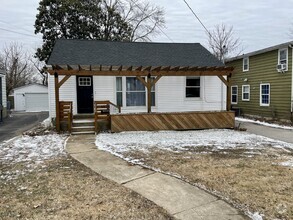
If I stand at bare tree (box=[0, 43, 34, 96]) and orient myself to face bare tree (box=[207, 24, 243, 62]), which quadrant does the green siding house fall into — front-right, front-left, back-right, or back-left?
front-right

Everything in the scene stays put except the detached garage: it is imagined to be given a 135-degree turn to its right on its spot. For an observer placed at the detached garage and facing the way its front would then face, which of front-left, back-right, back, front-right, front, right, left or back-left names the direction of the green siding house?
back

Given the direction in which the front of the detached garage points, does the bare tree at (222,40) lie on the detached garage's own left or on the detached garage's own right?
on the detached garage's own left

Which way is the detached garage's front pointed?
toward the camera

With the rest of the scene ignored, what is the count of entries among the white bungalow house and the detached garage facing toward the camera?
2

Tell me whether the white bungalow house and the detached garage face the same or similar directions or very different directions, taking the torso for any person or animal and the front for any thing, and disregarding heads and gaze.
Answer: same or similar directions

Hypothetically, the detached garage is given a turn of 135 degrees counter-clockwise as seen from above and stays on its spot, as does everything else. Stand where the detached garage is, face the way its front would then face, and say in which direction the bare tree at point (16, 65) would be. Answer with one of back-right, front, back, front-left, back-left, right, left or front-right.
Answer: front-left

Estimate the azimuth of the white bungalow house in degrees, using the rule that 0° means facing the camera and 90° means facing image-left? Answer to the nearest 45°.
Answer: approximately 0°

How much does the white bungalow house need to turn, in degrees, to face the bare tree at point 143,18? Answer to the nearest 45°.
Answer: approximately 180°

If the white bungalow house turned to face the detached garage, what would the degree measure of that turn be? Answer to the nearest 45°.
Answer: approximately 135° to its right

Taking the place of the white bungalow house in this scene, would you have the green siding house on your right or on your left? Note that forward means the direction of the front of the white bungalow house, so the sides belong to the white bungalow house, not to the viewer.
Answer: on your left

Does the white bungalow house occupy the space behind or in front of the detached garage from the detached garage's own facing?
in front

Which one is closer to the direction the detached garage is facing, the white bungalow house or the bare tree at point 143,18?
the white bungalow house

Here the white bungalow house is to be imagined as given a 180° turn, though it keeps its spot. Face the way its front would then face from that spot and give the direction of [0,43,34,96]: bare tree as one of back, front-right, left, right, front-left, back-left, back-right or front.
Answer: front-left

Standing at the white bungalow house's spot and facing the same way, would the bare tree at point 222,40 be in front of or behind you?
behind
